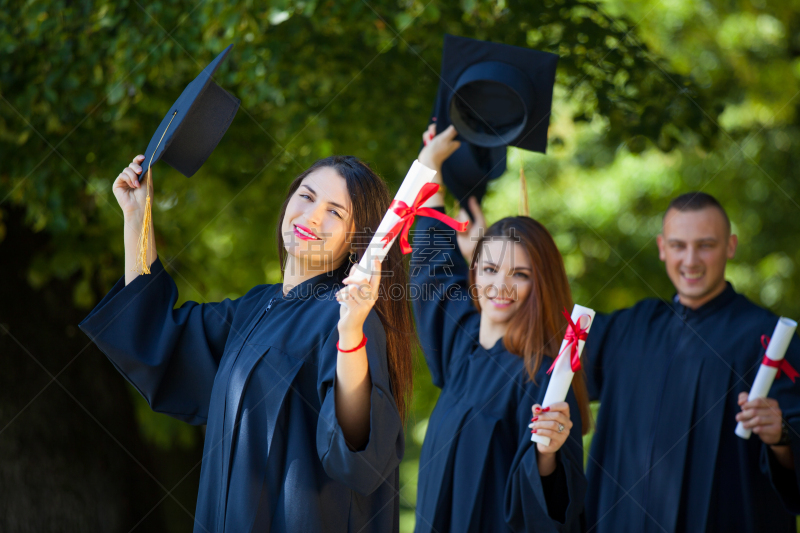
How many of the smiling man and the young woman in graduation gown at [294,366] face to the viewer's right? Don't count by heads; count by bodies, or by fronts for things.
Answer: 0

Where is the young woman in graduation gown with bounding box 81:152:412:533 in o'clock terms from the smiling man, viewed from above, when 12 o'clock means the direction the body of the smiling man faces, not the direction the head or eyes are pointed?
The young woman in graduation gown is roughly at 1 o'clock from the smiling man.

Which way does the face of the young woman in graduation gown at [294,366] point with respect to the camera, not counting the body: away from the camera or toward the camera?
toward the camera

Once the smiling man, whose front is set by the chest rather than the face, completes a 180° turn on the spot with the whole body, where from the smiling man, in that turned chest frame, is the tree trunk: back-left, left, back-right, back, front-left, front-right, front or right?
left

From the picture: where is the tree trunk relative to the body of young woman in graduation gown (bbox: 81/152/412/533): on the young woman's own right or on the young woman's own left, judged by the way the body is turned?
on the young woman's own right

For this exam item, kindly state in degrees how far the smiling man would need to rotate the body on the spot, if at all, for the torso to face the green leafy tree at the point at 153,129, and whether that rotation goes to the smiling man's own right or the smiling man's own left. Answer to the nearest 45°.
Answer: approximately 90° to the smiling man's own right

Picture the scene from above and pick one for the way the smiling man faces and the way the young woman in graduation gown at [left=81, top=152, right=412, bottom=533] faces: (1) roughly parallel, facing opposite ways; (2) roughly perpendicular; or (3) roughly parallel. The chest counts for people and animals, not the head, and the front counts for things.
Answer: roughly parallel

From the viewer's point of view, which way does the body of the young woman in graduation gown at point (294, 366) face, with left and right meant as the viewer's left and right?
facing the viewer and to the left of the viewer

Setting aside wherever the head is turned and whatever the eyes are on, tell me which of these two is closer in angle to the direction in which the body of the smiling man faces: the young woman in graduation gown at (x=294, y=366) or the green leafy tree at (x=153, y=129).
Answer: the young woman in graduation gown

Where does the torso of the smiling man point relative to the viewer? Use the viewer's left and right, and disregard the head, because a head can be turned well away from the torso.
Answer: facing the viewer
